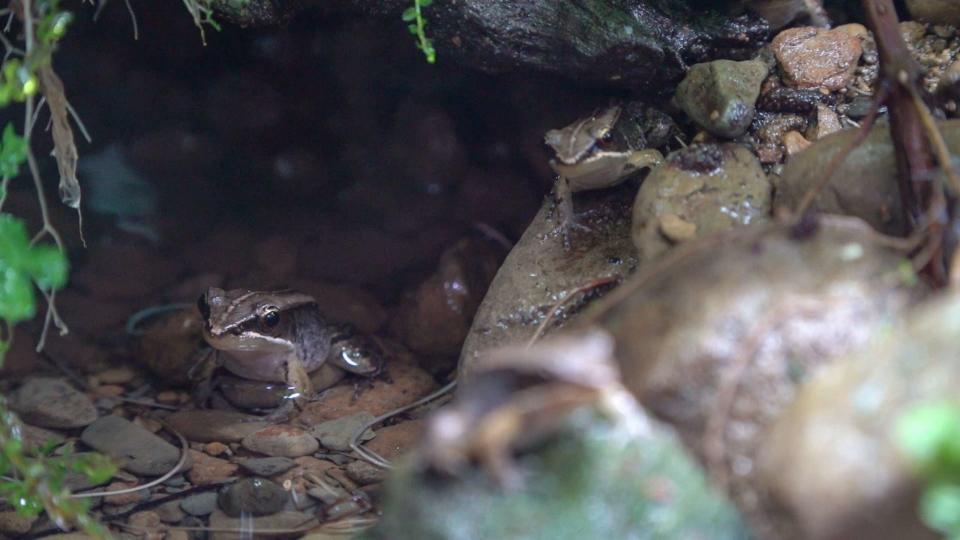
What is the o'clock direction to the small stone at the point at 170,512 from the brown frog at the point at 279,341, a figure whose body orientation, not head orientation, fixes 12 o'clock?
The small stone is roughly at 11 o'clock from the brown frog.

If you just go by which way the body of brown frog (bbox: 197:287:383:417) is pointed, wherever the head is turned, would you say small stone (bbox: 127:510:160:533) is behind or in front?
in front

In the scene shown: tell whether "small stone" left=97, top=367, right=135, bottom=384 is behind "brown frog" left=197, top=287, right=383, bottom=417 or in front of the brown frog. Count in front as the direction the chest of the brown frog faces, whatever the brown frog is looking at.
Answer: in front

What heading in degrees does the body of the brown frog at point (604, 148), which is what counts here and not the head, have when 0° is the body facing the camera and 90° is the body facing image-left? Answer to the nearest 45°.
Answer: approximately 45°

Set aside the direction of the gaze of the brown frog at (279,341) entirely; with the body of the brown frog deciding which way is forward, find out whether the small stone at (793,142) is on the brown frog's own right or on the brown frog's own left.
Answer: on the brown frog's own left

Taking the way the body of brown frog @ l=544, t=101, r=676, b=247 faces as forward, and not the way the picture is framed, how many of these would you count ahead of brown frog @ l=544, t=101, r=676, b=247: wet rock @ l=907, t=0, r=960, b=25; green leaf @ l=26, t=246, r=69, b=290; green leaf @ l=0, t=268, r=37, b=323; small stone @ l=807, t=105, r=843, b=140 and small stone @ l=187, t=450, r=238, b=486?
3

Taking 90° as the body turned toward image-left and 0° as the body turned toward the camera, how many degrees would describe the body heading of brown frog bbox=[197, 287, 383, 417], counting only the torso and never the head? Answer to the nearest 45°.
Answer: approximately 45°

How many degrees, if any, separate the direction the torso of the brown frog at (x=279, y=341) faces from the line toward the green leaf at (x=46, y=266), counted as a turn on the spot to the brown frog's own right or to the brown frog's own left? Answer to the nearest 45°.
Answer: approximately 45° to the brown frog's own left

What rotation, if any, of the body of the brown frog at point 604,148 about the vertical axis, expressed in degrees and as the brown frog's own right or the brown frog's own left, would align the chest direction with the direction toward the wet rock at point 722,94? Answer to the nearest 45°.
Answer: approximately 135° to the brown frog's own left

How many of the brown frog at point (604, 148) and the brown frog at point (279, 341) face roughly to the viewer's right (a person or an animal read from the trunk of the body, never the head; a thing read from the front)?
0

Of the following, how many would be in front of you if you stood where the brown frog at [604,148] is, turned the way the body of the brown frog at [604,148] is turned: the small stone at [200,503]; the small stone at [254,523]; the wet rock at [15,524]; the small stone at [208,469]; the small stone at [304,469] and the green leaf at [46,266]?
6
